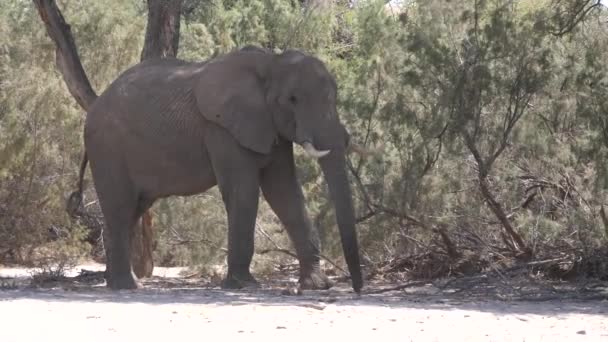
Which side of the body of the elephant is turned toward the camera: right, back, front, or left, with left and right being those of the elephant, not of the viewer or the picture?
right

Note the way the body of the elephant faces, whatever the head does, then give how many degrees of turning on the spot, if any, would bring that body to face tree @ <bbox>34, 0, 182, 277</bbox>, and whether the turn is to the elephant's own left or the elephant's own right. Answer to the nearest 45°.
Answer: approximately 135° to the elephant's own left
